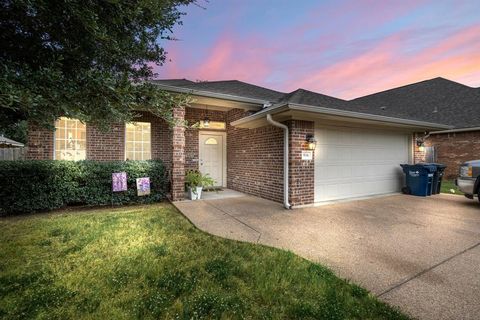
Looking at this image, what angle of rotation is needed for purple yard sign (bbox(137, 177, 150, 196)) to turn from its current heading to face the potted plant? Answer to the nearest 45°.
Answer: approximately 90° to its left

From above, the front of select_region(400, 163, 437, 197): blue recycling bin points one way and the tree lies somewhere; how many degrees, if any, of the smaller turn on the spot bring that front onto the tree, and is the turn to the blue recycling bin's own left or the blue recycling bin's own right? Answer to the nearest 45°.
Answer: approximately 45° to the blue recycling bin's own right

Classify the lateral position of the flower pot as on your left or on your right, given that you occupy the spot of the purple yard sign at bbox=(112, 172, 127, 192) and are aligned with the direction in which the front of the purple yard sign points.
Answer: on your left

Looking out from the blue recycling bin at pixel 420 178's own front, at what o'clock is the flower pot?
The flower pot is roughly at 3 o'clock from the blue recycling bin.

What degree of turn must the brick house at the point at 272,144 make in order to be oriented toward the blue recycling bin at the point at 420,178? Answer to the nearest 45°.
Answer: approximately 45° to its left

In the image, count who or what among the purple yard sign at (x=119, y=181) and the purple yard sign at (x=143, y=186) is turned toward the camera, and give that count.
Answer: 2

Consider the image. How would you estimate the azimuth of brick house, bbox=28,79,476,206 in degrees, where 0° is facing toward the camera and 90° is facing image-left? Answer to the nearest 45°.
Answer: approximately 315°

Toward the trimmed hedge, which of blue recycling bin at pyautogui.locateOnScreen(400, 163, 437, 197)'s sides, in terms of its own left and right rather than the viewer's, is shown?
right

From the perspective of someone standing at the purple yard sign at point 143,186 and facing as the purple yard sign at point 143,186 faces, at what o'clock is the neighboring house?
The neighboring house is roughly at 9 o'clock from the purple yard sign.

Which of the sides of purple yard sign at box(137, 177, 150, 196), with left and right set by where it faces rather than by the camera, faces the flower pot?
left
